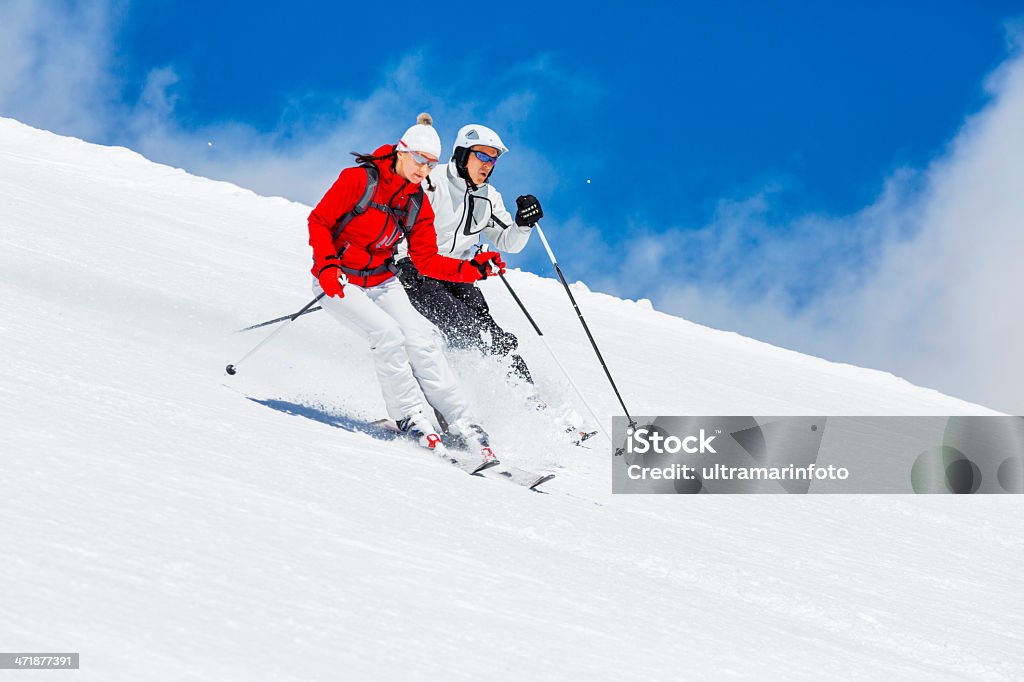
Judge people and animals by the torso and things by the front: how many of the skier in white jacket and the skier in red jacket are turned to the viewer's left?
0

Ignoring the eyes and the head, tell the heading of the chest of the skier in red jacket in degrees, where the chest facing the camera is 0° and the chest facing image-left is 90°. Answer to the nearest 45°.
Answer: approximately 315°

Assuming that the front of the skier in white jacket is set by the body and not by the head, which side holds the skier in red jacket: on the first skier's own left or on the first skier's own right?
on the first skier's own right

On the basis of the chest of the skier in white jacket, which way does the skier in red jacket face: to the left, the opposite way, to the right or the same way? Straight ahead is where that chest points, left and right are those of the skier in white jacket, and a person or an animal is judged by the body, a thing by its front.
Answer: the same way

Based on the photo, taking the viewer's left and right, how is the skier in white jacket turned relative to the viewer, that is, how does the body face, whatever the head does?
facing the viewer and to the right of the viewer

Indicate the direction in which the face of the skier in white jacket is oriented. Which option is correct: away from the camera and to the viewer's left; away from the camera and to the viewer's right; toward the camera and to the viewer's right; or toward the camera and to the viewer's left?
toward the camera and to the viewer's right

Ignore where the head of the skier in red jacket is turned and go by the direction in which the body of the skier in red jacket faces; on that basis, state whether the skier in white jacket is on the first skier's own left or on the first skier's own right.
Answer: on the first skier's own left

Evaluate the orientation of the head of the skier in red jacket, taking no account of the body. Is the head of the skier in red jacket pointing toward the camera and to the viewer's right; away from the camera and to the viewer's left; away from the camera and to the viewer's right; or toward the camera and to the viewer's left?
toward the camera and to the viewer's right
